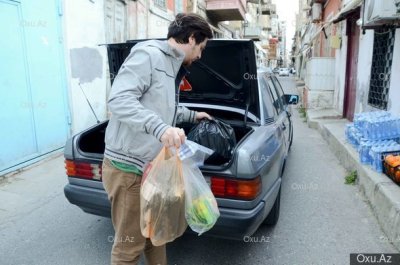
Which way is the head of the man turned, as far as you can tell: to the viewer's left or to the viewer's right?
to the viewer's right

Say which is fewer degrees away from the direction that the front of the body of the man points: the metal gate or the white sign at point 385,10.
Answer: the white sign

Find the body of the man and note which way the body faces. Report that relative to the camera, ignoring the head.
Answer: to the viewer's right

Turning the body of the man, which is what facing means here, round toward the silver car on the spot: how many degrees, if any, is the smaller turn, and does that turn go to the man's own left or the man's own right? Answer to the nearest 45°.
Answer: approximately 45° to the man's own left

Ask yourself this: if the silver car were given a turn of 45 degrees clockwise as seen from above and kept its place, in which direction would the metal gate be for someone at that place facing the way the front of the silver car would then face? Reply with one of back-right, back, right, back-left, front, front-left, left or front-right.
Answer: back-left

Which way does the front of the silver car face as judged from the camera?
facing away from the viewer and to the right of the viewer

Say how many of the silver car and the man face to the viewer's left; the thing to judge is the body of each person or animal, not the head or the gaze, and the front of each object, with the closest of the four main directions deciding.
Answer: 0

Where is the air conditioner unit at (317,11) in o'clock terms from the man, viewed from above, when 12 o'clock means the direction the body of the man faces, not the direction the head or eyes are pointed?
The air conditioner unit is roughly at 10 o'clock from the man.
